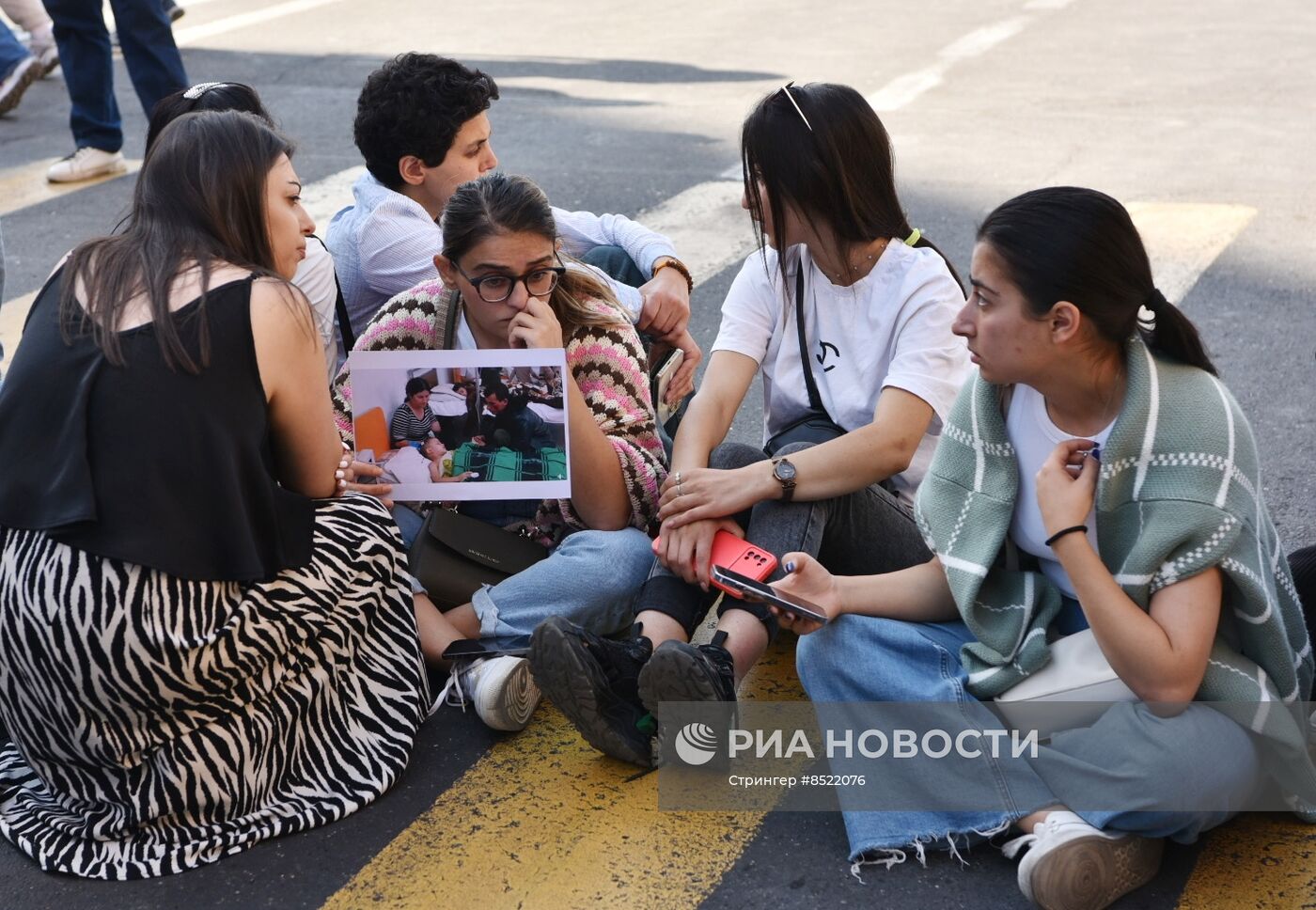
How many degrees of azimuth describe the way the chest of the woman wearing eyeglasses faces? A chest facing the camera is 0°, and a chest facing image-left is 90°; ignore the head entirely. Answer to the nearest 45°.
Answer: approximately 0°

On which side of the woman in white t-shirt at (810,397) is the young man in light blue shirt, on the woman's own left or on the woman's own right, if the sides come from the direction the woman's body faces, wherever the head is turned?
on the woman's own right

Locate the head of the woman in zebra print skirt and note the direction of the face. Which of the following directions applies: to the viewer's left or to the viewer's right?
to the viewer's right

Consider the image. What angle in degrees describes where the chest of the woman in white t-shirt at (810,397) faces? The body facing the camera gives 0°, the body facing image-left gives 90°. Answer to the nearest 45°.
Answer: approximately 45°

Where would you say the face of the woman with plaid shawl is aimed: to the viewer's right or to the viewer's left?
to the viewer's left

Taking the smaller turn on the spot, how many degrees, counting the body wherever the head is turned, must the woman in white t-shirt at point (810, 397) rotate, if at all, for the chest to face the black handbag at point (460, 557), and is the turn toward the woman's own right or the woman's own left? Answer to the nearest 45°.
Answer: approximately 45° to the woman's own right

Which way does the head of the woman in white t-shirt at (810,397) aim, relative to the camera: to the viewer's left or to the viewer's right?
to the viewer's left

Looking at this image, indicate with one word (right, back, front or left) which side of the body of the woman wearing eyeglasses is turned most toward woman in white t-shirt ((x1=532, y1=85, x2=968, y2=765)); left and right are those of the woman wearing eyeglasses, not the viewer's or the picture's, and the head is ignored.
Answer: left

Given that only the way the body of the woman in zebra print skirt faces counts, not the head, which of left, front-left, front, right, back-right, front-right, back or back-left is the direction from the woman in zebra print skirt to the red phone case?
front-right

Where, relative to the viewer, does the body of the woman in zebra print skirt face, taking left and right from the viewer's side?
facing away from the viewer and to the right of the viewer

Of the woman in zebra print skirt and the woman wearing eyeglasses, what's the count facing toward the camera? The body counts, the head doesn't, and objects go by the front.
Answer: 1
